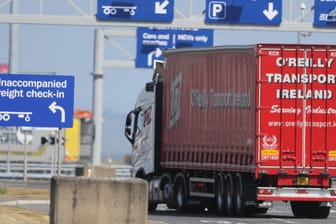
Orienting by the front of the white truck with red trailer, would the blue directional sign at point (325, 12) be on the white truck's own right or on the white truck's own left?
on the white truck's own right

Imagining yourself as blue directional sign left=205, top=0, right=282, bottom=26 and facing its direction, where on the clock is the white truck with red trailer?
The white truck with red trailer is roughly at 12 o'clock from the blue directional sign.

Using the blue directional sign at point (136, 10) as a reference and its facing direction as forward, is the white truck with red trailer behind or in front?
in front

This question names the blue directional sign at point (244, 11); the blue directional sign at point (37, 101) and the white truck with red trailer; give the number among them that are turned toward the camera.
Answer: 2

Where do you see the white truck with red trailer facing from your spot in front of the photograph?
facing away from the viewer and to the left of the viewer

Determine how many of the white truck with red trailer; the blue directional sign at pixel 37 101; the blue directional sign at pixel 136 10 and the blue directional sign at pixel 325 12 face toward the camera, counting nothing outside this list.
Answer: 3
